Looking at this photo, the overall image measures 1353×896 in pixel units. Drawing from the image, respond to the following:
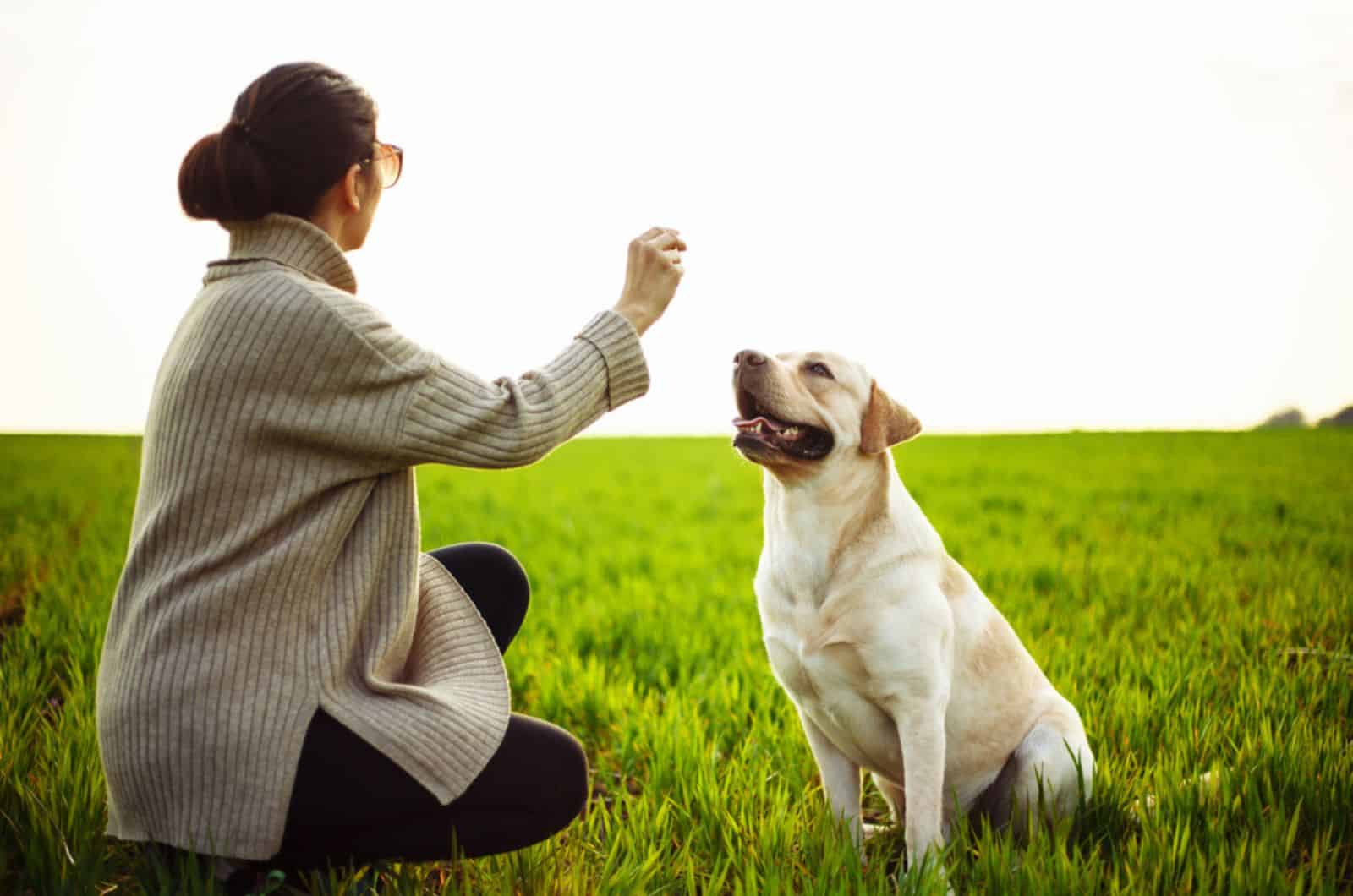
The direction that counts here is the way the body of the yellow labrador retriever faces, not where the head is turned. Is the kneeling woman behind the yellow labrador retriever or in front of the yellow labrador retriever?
in front

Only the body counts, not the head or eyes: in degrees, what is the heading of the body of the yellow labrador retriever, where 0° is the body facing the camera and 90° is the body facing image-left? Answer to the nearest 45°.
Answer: approximately 45°

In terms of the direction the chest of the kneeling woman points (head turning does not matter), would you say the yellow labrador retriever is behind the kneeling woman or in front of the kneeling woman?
in front

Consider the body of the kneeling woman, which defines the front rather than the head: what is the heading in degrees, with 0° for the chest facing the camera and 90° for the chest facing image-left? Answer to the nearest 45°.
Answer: approximately 225°

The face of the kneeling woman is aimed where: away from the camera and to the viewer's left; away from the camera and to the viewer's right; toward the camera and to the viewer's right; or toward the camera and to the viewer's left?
away from the camera and to the viewer's right
